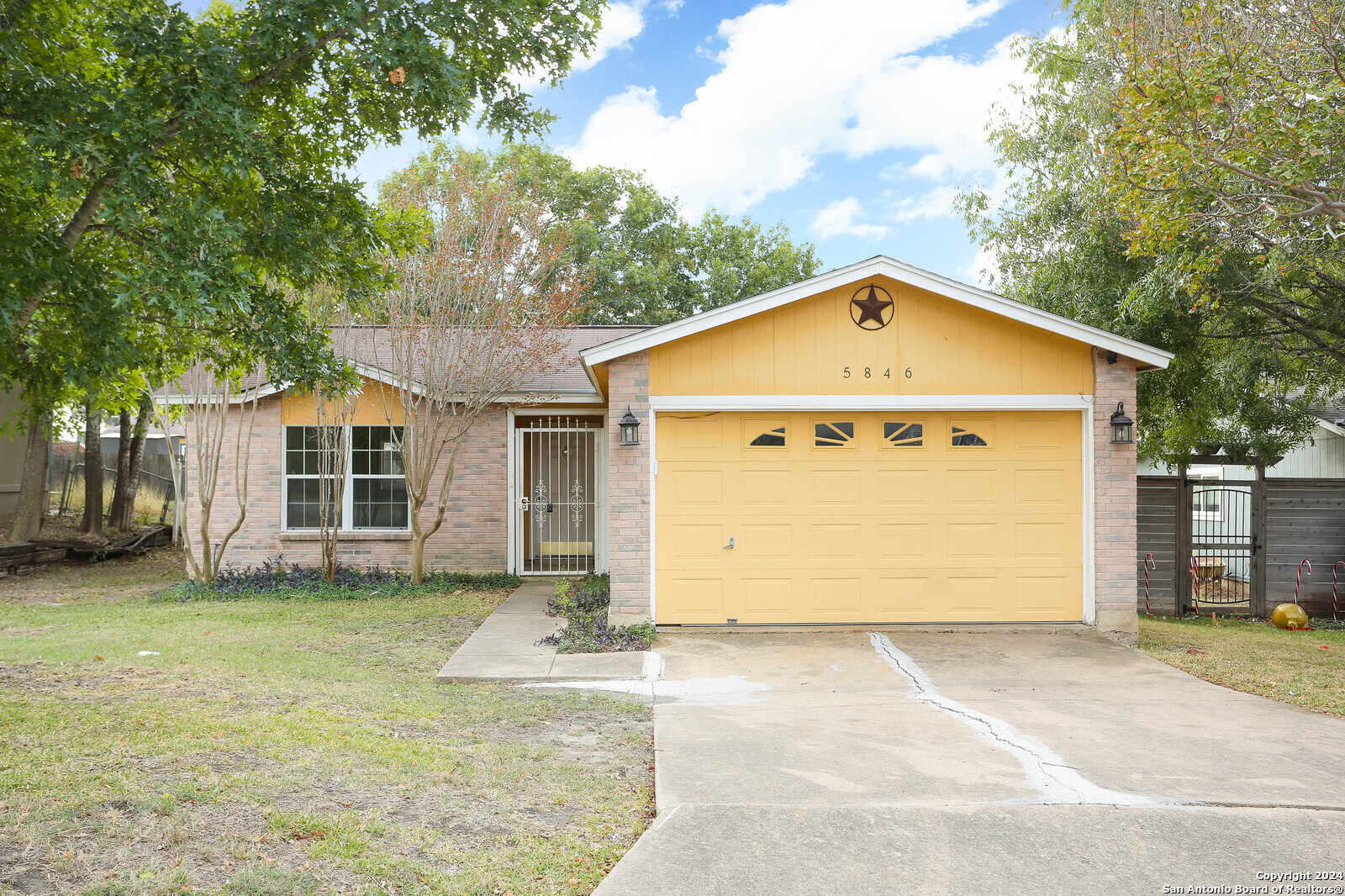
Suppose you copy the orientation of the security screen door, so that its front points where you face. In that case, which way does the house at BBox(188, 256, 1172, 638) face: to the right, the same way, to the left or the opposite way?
the same way

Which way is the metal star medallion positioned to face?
toward the camera

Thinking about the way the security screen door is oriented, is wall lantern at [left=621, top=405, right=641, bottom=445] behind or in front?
in front

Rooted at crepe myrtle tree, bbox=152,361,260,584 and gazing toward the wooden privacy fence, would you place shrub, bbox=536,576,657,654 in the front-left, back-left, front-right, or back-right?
front-right

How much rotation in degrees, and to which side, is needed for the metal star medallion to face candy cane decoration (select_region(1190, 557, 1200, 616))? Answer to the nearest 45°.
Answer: approximately 135° to its left

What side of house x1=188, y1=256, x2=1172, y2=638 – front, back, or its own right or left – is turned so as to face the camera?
front

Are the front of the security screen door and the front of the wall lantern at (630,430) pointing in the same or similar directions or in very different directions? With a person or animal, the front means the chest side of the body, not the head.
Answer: same or similar directions

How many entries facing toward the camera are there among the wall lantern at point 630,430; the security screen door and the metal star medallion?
3

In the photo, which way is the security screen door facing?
toward the camera

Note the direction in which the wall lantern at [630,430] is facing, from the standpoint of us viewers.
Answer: facing the viewer

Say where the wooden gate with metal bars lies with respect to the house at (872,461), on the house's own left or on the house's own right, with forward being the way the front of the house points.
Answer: on the house's own left

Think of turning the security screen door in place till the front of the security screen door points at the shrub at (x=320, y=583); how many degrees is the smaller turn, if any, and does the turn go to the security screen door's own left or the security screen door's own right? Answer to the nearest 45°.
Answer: approximately 45° to the security screen door's own right

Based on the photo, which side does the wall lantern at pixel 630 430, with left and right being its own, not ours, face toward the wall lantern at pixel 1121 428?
left

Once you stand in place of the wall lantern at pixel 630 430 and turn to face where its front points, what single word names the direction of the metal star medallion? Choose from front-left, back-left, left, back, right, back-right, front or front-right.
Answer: left

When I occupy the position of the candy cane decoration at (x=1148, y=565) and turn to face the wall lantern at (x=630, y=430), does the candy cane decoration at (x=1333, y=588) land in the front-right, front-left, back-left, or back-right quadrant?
back-left

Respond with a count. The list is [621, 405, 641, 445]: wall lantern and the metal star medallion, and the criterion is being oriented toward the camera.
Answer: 2
